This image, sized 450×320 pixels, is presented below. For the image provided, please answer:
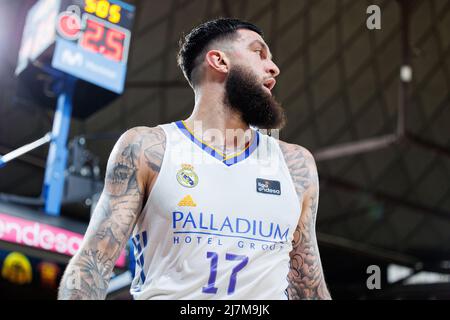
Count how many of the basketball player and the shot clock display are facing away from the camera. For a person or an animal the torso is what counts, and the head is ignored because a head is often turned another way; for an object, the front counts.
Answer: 0

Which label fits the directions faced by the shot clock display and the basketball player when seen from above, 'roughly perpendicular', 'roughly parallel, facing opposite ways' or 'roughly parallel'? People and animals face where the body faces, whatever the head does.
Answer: roughly parallel

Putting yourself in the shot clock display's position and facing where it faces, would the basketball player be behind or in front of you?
in front

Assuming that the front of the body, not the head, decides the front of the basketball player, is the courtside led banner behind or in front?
behind

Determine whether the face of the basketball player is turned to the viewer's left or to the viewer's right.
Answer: to the viewer's right

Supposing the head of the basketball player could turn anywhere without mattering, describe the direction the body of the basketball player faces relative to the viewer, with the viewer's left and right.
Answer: facing the viewer and to the right of the viewer

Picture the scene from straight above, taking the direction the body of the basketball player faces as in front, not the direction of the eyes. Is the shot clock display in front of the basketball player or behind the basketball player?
behind
